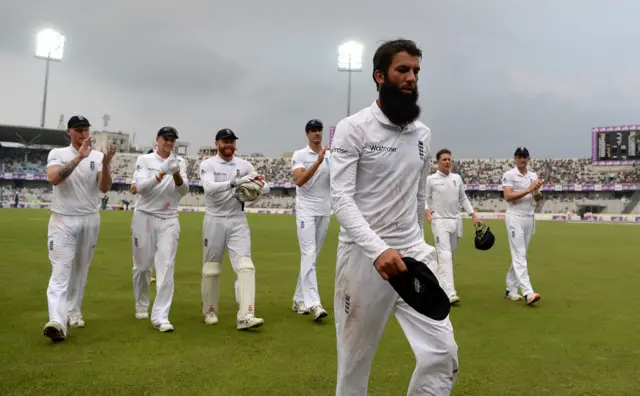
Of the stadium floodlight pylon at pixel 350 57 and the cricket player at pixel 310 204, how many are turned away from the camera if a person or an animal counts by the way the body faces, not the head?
0

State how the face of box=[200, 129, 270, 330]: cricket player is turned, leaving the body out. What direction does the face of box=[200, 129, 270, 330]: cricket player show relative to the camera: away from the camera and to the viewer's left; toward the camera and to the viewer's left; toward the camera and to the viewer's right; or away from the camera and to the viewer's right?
toward the camera and to the viewer's right

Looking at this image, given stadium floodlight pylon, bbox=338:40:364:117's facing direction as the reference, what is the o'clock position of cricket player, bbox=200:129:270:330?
The cricket player is roughly at 12 o'clock from the stadium floodlight pylon.

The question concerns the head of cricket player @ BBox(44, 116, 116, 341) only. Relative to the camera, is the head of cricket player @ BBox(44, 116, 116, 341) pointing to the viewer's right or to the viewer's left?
to the viewer's right

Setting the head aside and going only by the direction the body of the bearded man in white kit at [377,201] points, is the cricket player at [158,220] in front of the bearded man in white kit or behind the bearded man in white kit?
behind

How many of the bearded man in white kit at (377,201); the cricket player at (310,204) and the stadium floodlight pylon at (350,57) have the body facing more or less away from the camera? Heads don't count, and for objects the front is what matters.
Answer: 0

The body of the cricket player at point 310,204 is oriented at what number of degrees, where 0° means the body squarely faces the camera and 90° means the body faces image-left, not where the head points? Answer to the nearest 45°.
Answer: approximately 315°

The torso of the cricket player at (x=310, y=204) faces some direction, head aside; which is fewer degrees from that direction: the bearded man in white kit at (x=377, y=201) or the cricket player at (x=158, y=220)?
the bearded man in white kit

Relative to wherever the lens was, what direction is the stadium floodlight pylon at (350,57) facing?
facing the viewer

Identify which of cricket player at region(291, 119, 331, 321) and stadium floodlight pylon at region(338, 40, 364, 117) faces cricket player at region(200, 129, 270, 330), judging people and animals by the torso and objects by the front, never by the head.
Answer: the stadium floodlight pylon

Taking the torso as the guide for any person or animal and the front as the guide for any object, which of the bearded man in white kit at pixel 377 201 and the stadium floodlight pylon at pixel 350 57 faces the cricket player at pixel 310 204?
the stadium floodlight pylon

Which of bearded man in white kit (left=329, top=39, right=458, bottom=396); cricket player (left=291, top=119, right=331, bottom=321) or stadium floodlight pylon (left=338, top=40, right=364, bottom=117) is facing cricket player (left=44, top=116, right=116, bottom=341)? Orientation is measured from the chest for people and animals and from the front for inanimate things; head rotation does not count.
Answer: the stadium floodlight pylon
